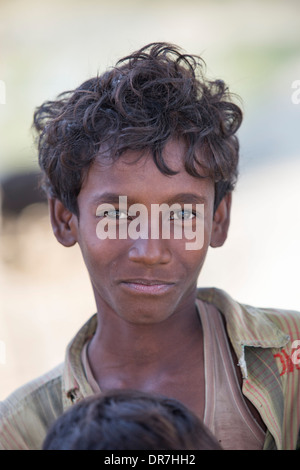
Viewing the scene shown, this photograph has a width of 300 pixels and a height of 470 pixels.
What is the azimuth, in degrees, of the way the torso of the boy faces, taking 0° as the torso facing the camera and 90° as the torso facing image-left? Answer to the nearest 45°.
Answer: approximately 0°
